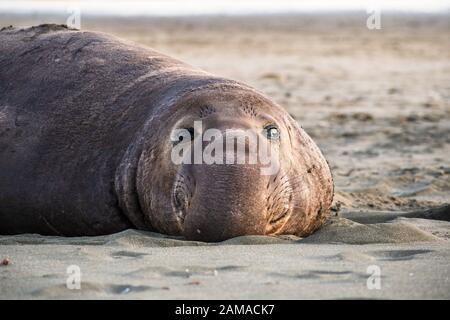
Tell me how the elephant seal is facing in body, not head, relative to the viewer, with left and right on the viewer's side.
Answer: facing the viewer and to the right of the viewer
